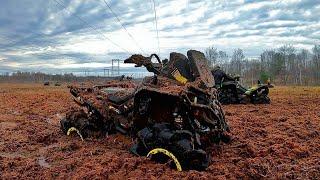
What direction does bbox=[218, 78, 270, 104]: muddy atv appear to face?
to the viewer's right

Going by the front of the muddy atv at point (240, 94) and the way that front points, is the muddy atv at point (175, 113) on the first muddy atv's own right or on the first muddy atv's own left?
on the first muddy atv's own left
